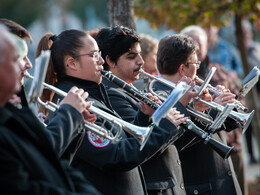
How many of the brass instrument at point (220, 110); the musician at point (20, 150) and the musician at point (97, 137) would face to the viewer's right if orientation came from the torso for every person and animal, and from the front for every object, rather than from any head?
3

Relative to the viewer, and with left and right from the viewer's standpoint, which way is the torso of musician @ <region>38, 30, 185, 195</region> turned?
facing to the right of the viewer

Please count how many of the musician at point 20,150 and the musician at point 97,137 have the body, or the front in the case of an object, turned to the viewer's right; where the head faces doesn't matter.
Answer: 2

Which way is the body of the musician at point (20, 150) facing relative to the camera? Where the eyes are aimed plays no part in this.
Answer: to the viewer's right

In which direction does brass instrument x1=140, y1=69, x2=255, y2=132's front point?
to the viewer's right

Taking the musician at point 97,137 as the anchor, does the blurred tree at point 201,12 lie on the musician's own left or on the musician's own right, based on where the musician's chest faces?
on the musician's own left

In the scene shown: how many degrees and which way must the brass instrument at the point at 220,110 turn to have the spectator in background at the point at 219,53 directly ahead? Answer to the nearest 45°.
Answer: approximately 90° to its left

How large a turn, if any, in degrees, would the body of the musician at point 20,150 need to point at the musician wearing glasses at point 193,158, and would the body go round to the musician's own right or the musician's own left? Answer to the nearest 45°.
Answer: approximately 45° to the musician's own left
